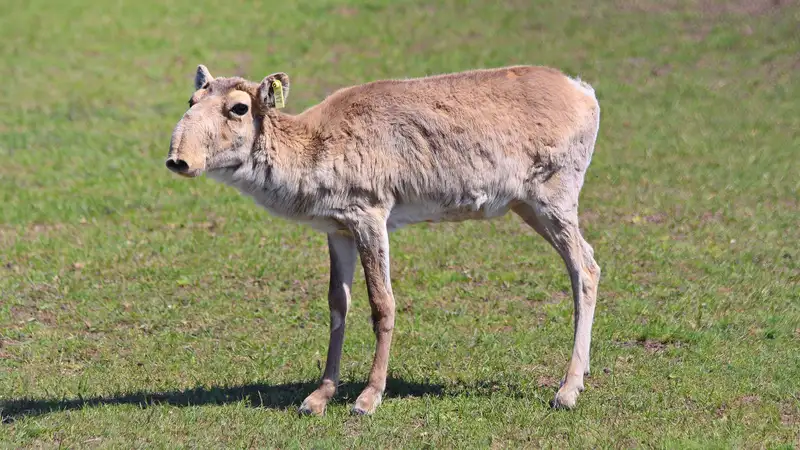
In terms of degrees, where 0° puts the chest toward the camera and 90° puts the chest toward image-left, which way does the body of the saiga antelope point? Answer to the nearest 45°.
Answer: approximately 90°
